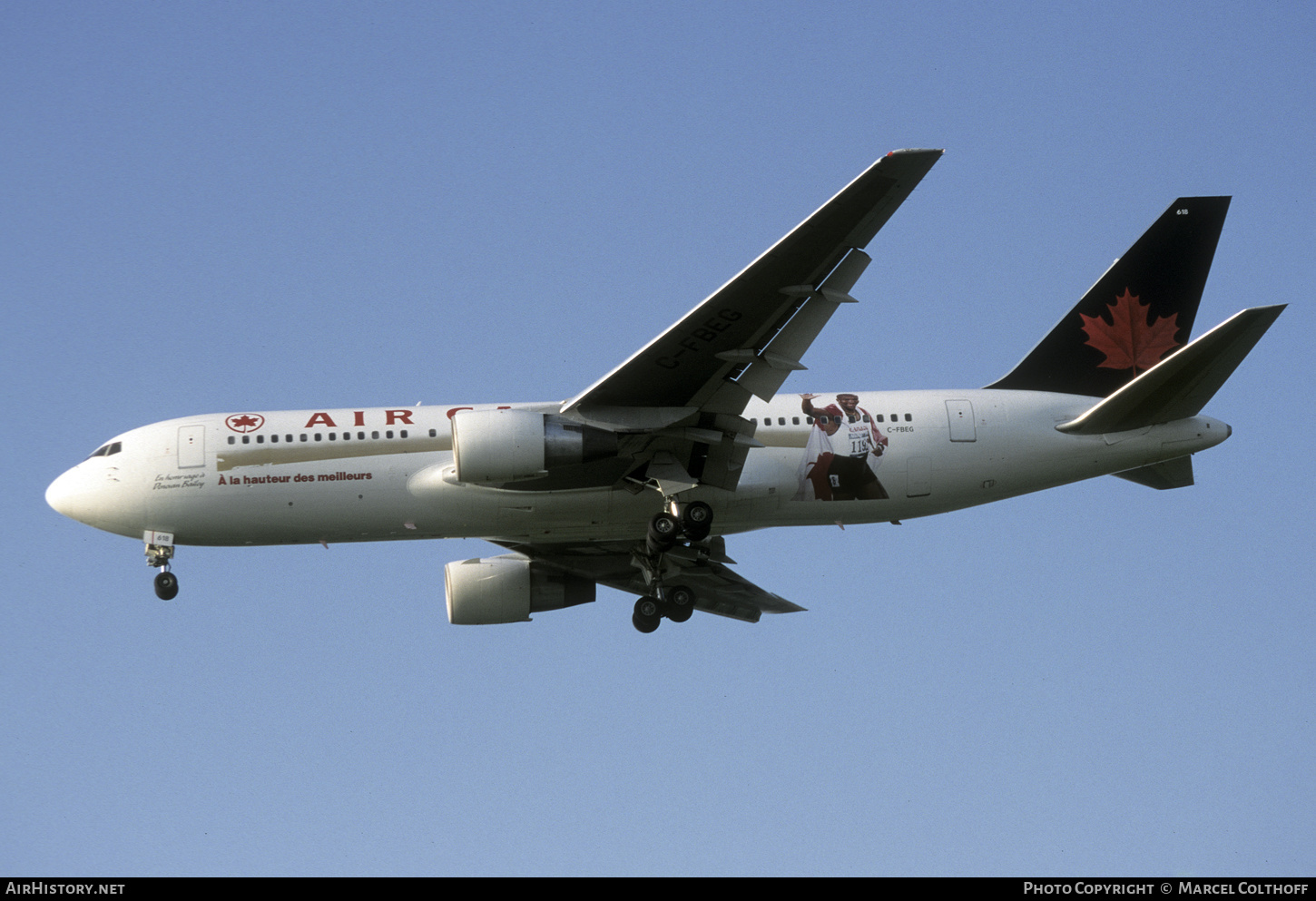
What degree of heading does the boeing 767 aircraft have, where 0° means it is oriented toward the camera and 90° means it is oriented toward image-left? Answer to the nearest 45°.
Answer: approximately 90°
